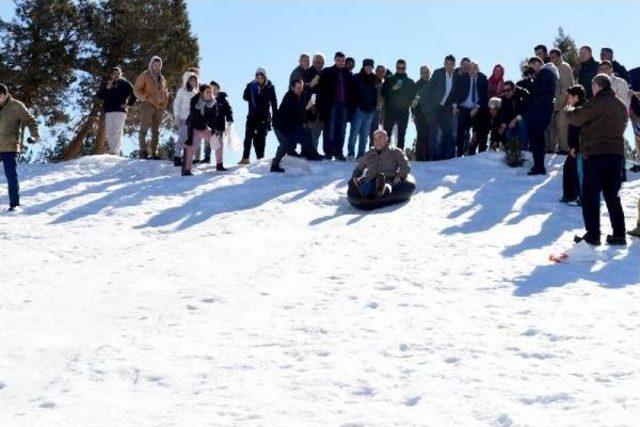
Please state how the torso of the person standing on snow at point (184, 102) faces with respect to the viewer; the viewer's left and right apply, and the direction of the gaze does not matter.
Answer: facing the viewer and to the right of the viewer

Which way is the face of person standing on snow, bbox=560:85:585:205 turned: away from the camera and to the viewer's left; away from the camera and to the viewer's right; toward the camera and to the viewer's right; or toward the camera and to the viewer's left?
toward the camera and to the viewer's left

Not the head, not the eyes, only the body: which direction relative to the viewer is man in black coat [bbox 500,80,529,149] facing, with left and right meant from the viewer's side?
facing the viewer and to the left of the viewer

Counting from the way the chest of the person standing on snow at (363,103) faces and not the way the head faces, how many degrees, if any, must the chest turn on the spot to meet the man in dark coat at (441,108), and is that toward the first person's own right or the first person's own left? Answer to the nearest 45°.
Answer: approximately 90° to the first person's own left

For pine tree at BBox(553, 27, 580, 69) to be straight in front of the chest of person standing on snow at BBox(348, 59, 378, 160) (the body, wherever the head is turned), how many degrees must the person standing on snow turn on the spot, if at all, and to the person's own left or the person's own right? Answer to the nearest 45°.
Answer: approximately 135° to the person's own left

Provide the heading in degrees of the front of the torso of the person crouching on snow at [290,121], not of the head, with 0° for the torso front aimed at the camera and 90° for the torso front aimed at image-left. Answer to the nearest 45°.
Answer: approximately 315°

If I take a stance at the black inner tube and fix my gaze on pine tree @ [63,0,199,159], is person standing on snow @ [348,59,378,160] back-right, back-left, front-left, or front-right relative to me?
front-right

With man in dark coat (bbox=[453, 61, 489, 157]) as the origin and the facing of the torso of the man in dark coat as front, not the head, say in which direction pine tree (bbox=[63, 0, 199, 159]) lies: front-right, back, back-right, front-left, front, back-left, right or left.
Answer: back-right

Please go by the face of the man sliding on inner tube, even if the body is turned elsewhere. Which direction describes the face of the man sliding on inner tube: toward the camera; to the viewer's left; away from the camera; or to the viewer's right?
toward the camera

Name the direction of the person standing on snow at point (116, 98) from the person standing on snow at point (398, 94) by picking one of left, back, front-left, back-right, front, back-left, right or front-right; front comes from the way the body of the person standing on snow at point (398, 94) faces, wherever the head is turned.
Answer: right

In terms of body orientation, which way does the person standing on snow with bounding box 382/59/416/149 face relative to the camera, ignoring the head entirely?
toward the camera

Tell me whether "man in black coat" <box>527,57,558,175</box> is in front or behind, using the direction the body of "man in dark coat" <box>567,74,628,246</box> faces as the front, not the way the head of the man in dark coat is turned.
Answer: in front

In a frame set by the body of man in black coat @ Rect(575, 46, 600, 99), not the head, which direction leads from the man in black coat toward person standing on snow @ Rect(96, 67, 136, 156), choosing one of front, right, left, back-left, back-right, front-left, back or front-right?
front-right

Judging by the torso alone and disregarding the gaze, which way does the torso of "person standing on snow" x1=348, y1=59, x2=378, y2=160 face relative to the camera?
toward the camera

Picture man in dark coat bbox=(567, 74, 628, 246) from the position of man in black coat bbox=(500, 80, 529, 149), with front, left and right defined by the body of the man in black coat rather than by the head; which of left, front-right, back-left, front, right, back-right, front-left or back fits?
front-left

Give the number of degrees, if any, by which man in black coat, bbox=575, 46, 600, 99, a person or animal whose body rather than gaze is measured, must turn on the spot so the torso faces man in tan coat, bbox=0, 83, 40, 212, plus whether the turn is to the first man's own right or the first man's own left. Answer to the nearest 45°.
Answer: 0° — they already face them

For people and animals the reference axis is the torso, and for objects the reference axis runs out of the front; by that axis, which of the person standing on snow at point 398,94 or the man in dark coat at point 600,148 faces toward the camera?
the person standing on snow

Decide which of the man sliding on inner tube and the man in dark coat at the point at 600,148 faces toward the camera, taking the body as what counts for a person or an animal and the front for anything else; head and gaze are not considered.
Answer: the man sliding on inner tube

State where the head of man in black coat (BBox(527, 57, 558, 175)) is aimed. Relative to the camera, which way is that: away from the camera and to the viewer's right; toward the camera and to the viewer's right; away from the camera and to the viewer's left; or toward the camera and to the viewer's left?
toward the camera and to the viewer's left

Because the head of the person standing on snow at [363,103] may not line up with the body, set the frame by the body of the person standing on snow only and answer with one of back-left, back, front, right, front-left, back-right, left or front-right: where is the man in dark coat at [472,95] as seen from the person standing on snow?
left
